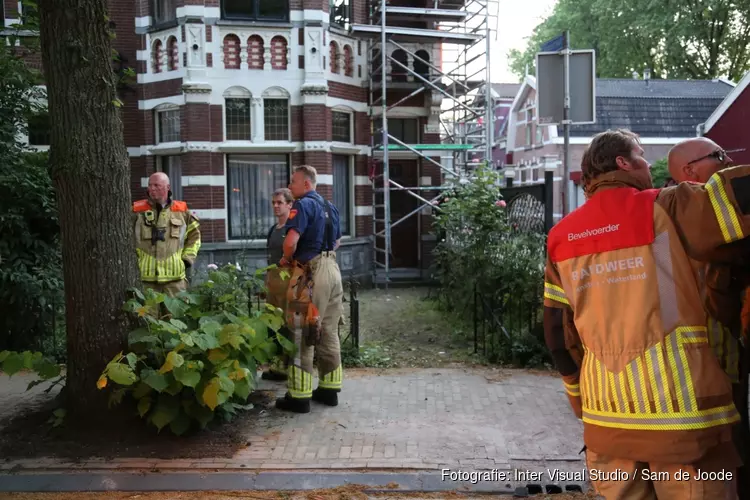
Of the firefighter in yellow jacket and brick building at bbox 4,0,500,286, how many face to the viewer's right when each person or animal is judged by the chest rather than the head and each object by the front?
0

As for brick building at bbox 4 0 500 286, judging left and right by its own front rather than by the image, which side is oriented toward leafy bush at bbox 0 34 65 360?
front

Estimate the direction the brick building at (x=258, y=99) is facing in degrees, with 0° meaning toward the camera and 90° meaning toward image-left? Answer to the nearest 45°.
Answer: approximately 0°

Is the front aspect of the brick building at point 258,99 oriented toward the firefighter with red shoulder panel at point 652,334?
yes

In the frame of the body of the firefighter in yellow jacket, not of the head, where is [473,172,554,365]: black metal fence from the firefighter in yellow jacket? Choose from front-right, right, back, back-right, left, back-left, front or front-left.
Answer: left
